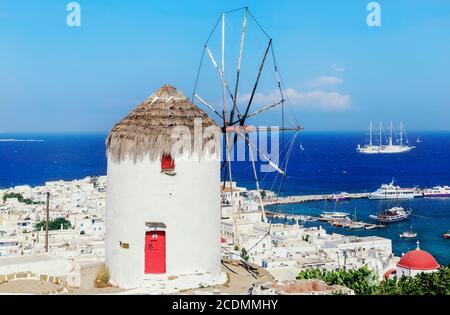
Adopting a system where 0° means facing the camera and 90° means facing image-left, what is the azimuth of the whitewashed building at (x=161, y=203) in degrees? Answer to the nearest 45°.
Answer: approximately 0°

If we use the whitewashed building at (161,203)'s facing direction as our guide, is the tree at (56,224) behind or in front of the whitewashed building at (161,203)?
behind

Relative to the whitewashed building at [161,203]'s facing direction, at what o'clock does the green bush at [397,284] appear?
The green bush is roughly at 8 o'clock from the whitewashed building.
